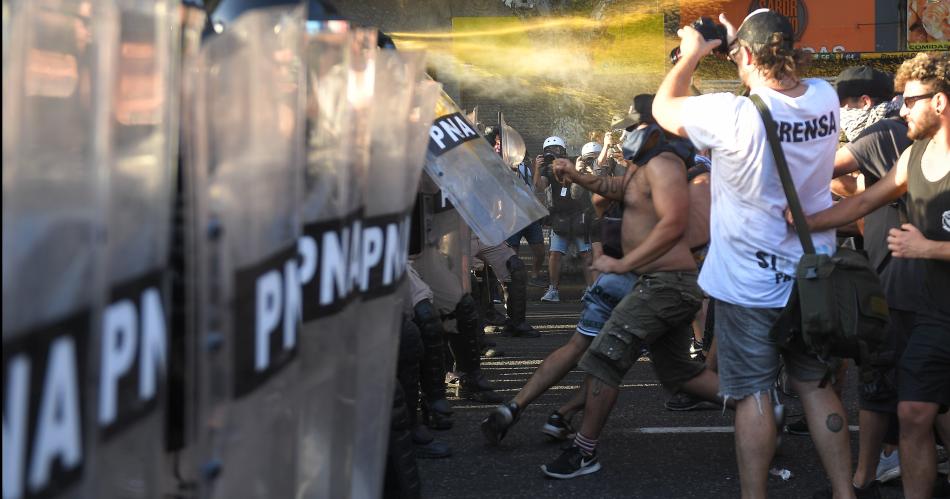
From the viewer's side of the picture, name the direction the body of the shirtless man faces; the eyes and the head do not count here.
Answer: to the viewer's left

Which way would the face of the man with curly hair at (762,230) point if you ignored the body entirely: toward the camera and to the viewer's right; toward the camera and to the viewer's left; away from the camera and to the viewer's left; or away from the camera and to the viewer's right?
away from the camera and to the viewer's left

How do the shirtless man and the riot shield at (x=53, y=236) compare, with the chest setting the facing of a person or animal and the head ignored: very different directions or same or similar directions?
very different directions

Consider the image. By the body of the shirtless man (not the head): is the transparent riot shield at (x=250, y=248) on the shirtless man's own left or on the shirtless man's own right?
on the shirtless man's own left

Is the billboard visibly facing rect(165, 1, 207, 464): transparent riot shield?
yes

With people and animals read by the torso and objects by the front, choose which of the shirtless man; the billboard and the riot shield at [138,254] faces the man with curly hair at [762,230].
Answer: the billboard

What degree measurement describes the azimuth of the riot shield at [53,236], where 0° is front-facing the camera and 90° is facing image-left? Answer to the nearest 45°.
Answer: approximately 315°

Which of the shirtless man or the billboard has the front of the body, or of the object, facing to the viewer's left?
the shirtless man

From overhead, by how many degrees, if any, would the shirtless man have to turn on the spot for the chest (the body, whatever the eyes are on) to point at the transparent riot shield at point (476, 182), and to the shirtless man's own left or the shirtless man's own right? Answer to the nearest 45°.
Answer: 0° — they already face it
